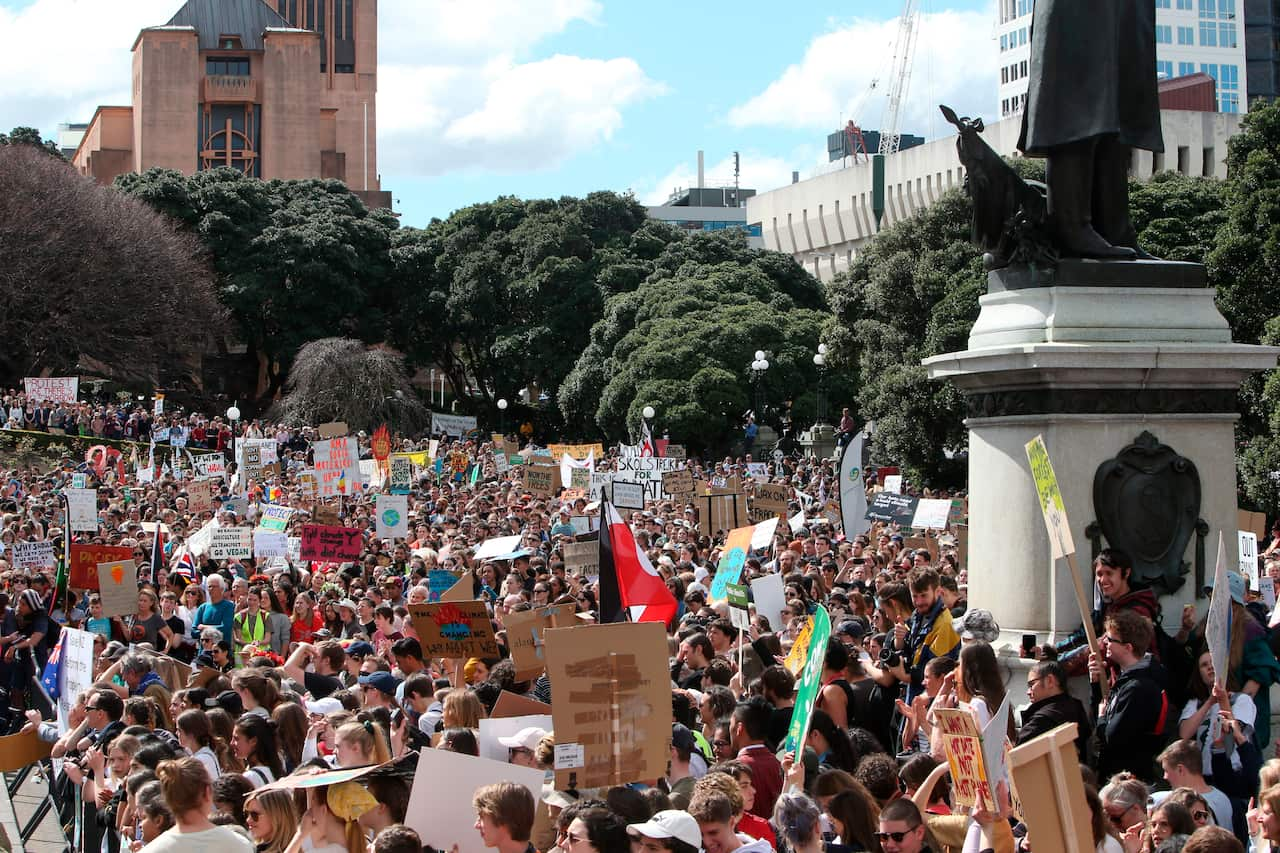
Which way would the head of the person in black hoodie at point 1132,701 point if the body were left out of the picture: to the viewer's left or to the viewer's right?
to the viewer's left

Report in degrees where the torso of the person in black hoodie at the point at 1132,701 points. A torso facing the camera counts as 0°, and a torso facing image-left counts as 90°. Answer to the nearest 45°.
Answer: approximately 90°

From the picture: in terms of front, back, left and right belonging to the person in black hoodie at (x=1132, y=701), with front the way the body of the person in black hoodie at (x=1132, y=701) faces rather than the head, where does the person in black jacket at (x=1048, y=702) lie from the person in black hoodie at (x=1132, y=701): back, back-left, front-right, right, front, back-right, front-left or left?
front-left

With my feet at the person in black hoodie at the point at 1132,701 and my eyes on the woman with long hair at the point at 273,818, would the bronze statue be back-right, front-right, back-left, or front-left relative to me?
back-right

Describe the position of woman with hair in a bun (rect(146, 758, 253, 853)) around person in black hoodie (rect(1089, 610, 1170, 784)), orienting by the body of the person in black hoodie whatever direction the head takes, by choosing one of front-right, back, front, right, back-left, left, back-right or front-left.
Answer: front-left
